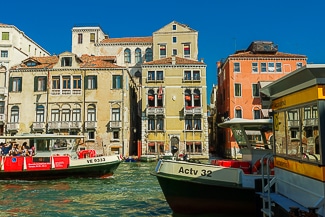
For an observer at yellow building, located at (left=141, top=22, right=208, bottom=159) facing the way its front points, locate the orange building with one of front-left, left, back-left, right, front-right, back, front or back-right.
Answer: left

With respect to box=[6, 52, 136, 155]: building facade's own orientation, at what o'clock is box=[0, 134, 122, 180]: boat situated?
The boat is roughly at 12 o'clock from the building facade.

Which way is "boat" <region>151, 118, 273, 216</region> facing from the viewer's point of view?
to the viewer's left

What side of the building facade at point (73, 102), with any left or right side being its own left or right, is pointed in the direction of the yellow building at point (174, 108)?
left

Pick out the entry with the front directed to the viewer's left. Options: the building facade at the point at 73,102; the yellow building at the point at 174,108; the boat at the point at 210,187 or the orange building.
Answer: the boat

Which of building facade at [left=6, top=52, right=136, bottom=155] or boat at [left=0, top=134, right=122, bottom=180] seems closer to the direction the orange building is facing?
the boat

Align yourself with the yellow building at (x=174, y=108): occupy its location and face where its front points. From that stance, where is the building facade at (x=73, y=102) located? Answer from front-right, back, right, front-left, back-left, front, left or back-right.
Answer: right

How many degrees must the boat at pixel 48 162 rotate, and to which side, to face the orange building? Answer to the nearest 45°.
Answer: approximately 45° to its left

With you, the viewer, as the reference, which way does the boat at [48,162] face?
facing to the right of the viewer

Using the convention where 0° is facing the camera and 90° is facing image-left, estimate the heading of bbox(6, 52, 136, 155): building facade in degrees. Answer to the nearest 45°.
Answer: approximately 0°

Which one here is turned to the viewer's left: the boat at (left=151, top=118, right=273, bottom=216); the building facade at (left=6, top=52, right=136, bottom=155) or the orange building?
the boat

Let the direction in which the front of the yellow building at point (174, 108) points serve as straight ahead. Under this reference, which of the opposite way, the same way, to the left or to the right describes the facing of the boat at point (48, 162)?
to the left

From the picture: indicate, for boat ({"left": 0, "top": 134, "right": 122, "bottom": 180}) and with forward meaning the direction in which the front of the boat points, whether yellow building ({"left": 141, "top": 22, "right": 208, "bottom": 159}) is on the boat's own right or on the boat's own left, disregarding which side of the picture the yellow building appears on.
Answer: on the boat's own left

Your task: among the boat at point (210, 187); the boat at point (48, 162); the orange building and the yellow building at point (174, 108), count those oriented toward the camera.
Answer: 2

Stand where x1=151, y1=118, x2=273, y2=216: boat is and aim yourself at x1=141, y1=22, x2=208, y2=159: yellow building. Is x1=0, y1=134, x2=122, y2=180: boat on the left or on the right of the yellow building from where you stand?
left

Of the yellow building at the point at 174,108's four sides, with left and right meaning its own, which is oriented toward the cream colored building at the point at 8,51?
right
